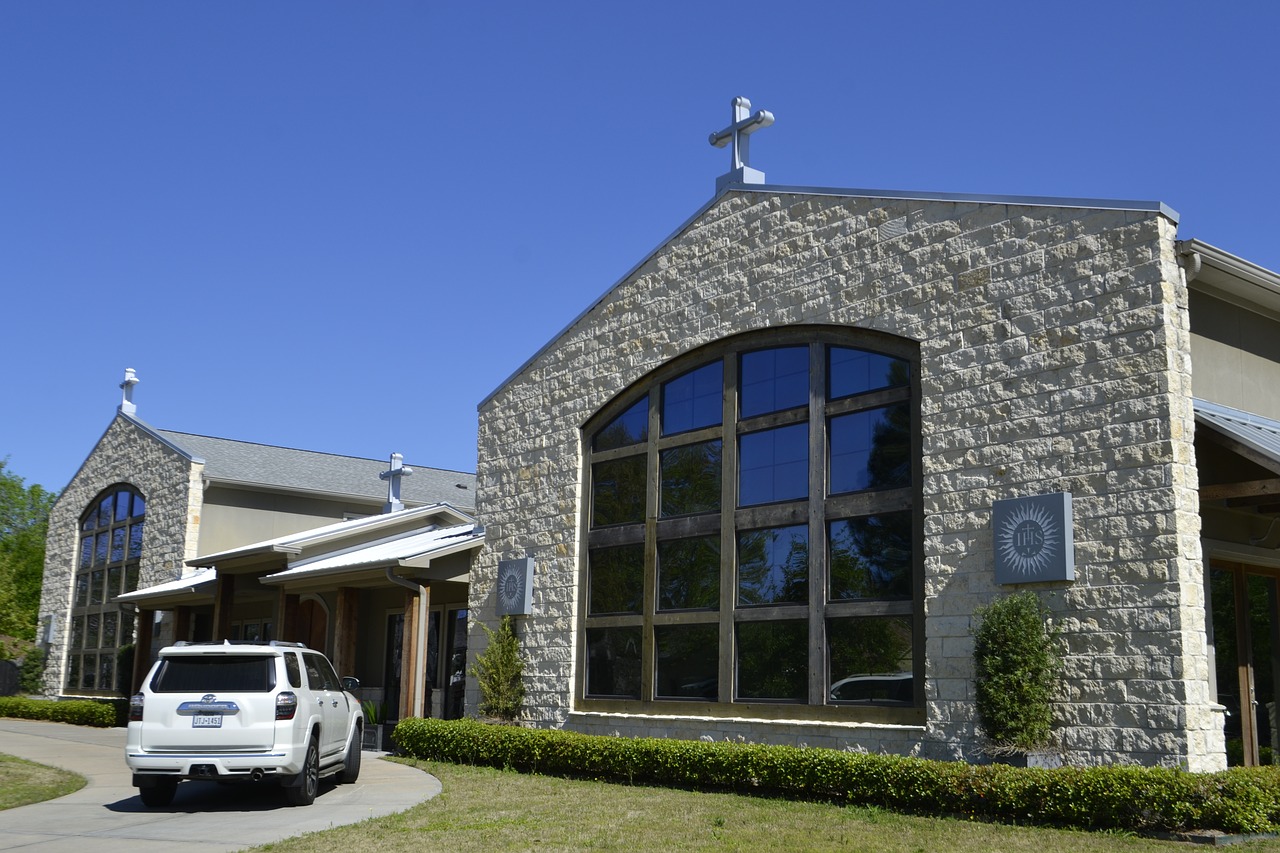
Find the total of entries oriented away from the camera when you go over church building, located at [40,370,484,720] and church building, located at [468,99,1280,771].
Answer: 0

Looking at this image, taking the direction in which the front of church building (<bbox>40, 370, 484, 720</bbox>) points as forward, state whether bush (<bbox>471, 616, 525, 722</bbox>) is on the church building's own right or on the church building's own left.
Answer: on the church building's own left

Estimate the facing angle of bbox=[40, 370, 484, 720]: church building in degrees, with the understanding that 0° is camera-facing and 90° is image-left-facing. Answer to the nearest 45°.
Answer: approximately 45°

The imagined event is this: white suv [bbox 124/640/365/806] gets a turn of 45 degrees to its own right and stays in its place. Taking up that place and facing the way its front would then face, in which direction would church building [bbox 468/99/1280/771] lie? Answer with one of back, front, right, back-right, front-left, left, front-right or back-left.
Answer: front

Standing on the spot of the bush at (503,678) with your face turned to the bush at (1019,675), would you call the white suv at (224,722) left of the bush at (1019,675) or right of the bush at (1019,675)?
right

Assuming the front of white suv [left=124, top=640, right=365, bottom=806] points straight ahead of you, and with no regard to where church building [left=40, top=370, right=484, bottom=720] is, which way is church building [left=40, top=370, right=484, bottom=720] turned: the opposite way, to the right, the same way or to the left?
the opposite way

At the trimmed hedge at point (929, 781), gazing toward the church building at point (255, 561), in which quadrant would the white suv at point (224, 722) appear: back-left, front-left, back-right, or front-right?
front-left

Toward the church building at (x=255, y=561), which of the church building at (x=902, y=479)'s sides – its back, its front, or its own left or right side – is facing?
right

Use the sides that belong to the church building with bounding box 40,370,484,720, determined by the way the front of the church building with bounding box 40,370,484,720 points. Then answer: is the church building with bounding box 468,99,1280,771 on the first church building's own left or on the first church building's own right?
on the first church building's own left

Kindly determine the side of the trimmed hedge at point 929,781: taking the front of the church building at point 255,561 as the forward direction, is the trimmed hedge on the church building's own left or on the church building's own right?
on the church building's own left

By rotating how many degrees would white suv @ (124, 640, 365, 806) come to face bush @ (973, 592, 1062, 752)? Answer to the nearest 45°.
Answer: approximately 45° to its right

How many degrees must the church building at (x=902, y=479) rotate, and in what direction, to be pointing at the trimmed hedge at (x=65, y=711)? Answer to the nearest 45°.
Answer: approximately 90° to its right

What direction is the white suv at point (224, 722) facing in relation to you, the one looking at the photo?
facing away from the viewer and to the right of the viewer
